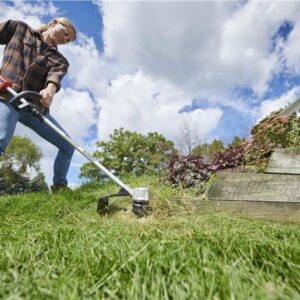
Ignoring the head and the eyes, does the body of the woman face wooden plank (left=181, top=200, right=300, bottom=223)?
yes

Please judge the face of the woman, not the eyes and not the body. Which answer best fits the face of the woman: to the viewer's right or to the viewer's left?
to the viewer's right

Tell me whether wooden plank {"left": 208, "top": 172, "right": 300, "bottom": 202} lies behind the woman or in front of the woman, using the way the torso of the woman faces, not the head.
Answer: in front

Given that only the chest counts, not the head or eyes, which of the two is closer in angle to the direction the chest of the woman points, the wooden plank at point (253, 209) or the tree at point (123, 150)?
the wooden plank

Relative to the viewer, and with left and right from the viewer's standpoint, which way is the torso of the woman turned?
facing the viewer and to the right of the viewer

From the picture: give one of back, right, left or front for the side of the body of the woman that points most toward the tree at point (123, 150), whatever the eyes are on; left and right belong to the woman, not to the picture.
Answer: left

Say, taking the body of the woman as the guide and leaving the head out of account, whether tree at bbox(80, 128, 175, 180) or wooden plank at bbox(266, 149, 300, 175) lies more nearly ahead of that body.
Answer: the wooden plank

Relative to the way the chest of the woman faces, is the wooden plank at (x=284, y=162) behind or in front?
in front
